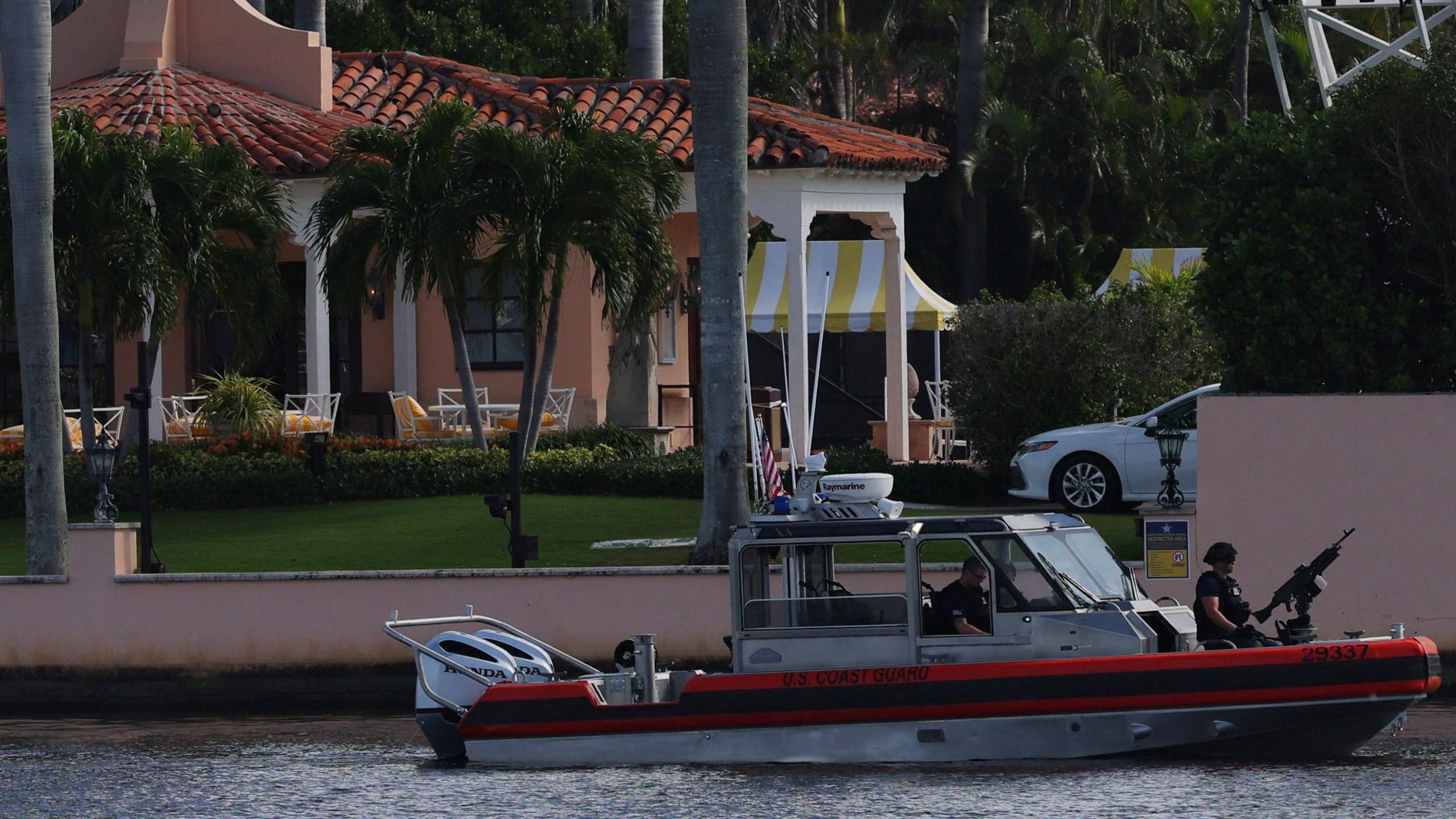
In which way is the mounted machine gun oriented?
to the viewer's right

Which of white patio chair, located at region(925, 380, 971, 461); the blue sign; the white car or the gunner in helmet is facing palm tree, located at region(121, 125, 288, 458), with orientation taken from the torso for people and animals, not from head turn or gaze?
the white car

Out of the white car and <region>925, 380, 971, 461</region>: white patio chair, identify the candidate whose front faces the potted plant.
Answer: the white car

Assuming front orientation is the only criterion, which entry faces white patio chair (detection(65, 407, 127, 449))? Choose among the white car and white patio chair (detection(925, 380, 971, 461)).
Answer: the white car

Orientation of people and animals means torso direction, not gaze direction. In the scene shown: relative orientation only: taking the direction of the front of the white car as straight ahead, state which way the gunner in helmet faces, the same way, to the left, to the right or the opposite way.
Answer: the opposite way

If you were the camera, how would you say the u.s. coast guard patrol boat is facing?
facing to the right of the viewer

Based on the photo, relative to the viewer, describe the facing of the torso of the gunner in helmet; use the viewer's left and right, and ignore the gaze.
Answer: facing to the right of the viewer

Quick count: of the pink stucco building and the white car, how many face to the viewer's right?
0

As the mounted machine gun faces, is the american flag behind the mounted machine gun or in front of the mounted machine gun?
behind

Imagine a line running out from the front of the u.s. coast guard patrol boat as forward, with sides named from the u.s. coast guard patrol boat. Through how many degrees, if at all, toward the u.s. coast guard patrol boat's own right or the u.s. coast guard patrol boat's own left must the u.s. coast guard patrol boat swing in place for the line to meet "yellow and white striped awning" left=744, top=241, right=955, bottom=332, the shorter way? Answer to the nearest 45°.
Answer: approximately 90° to the u.s. coast guard patrol boat's own left

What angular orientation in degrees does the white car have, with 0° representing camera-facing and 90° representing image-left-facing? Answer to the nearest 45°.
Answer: approximately 90°

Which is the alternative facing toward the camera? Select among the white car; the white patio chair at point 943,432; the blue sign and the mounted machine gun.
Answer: the blue sign

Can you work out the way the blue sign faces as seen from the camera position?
facing the viewer

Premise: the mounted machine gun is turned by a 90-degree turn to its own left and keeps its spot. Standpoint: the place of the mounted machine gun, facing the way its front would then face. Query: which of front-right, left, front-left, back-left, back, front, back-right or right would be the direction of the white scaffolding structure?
front

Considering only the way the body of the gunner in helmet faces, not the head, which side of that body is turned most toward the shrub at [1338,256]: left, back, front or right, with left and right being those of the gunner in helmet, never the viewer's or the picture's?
left

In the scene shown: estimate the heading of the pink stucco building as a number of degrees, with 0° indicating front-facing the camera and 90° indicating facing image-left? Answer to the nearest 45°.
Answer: approximately 0°

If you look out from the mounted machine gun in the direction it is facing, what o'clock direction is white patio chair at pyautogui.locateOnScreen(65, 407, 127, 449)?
The white patio chair is roughly at 7 o'clock from the mounted machine gun.

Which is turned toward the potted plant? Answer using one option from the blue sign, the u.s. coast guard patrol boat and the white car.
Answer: the white car
